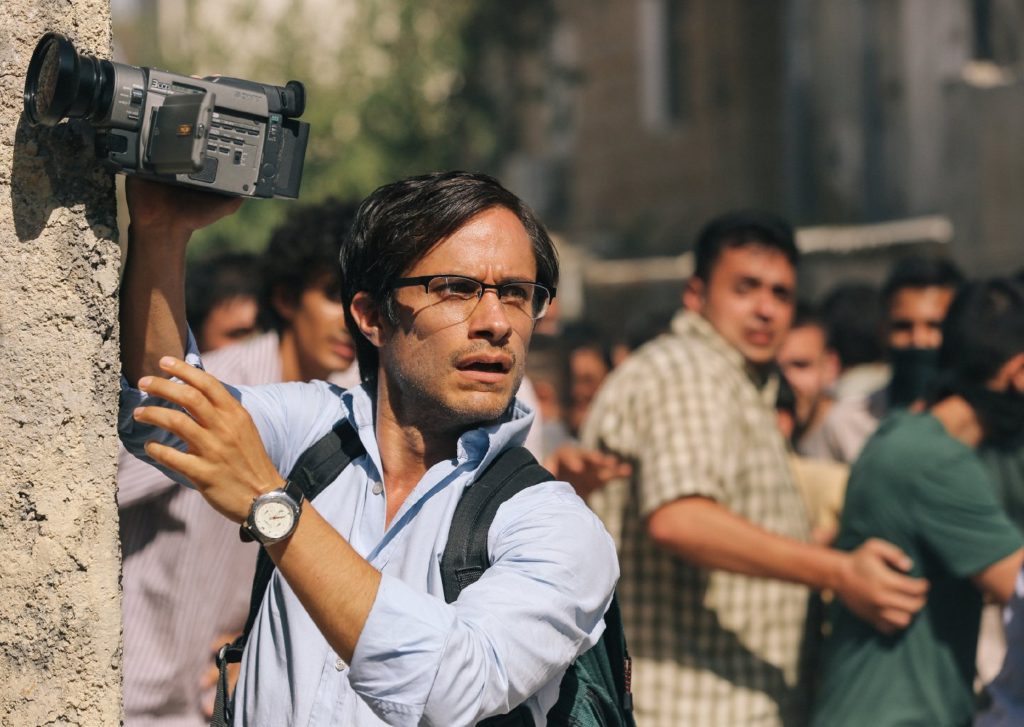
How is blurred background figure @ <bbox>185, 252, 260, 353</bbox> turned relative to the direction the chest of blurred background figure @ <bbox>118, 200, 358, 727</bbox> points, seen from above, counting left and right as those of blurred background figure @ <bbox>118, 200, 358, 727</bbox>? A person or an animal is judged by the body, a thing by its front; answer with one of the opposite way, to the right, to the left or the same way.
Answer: the same way

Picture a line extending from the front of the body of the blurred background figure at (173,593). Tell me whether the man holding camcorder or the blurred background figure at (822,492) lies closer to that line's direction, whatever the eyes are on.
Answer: the man holding camcorder

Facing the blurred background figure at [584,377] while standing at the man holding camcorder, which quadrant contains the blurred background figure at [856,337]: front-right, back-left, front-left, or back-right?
front-right

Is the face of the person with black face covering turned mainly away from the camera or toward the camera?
toward the camera

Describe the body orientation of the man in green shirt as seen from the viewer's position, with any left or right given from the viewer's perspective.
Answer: facing away from the viewer and to the right of the viewer

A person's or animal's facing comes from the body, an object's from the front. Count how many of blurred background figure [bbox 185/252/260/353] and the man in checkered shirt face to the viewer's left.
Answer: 0

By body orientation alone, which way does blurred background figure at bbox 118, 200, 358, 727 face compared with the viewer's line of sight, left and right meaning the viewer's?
facing the viewer and to the right of the viewer

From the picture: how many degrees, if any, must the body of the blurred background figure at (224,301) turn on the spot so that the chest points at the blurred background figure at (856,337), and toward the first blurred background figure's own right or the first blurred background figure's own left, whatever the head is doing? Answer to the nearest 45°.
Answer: approximately 45° to the first blurred background figure's own left
